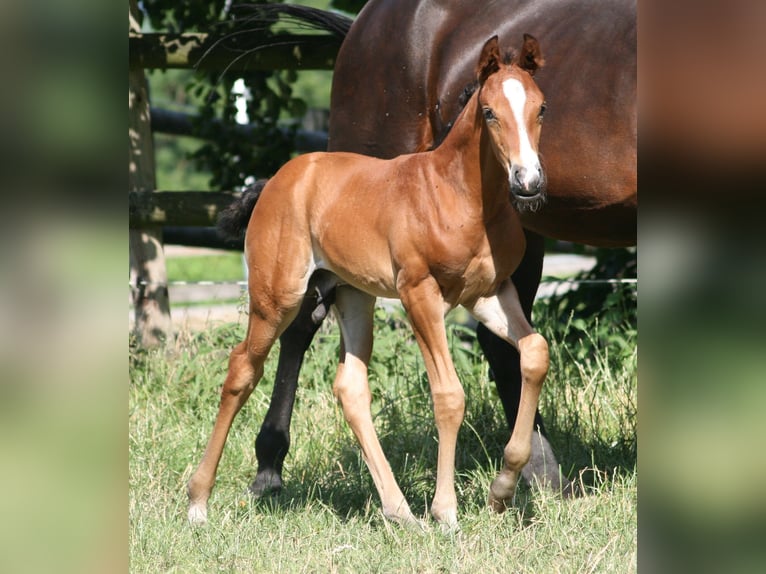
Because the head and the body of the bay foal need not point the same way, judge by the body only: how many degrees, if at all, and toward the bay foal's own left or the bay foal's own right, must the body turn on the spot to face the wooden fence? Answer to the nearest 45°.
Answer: approximately 180°

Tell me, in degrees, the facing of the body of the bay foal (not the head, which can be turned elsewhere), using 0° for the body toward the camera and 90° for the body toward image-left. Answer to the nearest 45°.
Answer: approximately 315°

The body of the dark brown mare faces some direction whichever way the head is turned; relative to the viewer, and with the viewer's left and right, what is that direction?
facing to the right of the viewer

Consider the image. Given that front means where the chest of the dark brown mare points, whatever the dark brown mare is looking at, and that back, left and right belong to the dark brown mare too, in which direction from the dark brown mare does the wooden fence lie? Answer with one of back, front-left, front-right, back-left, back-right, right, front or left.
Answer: back-left
